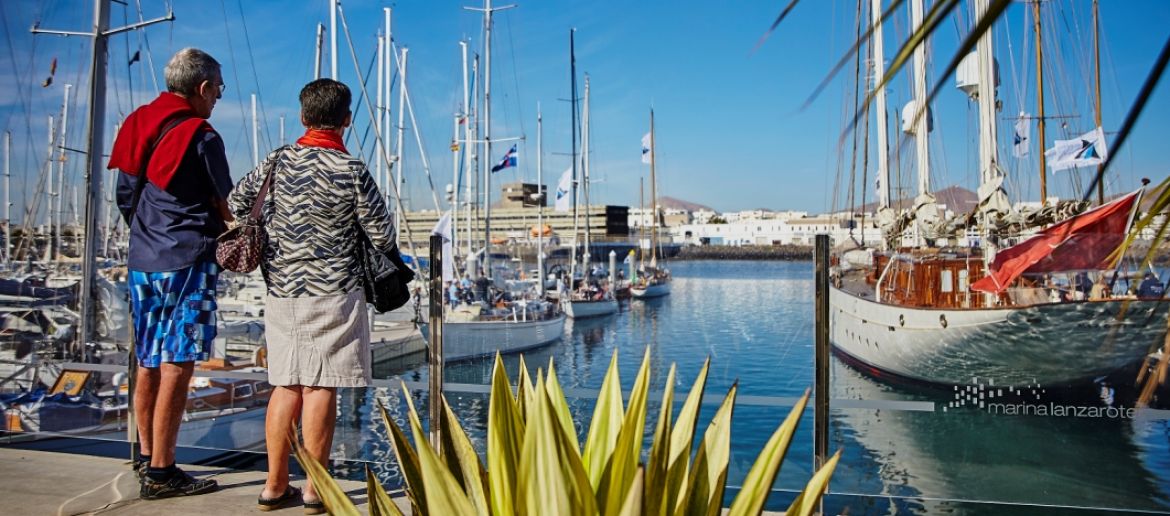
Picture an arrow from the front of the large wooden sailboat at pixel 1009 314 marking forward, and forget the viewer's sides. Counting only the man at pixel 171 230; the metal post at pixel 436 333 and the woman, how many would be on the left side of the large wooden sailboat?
3

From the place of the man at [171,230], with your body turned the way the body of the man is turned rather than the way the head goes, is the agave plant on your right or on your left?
on your right

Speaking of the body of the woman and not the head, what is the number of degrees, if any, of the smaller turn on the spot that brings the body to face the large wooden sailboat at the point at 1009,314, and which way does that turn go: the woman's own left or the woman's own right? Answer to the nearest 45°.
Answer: approximately 90° to the woman's own right

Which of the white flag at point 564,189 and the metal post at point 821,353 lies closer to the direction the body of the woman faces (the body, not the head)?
the white flag

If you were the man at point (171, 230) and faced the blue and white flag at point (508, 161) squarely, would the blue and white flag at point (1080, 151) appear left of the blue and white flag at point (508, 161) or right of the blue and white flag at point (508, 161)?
right

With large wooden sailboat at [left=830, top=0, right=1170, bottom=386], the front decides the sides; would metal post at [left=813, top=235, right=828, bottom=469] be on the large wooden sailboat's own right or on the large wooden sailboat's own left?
on the large wooden sailboat's own left

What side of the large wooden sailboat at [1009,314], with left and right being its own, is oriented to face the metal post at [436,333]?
left

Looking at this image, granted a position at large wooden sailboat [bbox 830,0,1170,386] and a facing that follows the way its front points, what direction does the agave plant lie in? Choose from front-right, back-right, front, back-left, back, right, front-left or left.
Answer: back-left

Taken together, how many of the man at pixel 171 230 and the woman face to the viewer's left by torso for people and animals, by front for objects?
0

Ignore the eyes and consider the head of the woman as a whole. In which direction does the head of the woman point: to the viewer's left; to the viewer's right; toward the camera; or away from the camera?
away from the camera

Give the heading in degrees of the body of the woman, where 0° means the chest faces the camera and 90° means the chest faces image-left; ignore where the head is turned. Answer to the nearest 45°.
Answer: approximately 180°

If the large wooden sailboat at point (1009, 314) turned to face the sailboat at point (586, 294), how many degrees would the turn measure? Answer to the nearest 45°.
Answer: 0° — it already faces it

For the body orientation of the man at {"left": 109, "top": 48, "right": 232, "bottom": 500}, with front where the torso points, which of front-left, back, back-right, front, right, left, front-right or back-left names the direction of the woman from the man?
right
